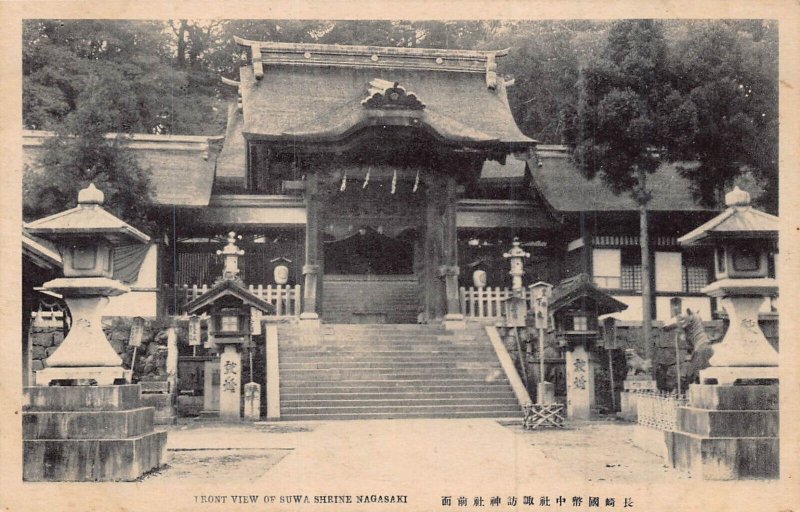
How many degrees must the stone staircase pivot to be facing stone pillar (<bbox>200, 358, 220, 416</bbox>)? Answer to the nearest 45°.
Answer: approximately 90° to its right

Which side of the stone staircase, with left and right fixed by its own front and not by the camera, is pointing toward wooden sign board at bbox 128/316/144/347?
right

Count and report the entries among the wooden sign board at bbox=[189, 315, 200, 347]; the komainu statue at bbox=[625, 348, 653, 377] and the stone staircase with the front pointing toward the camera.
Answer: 2

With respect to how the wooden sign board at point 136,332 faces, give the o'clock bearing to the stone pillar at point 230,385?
The stone pillar is roughly at 11 o'clock from the wooden sign board.

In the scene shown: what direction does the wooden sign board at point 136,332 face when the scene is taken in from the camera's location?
facing the viewer

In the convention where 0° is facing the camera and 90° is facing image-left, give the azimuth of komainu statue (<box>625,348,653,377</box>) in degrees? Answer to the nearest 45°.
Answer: approximately 90°

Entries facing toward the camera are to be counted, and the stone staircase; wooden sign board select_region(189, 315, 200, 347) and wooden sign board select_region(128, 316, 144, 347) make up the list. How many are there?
3

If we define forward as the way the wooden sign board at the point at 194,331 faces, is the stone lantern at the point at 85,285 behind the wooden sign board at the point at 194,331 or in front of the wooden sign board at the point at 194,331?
in front
